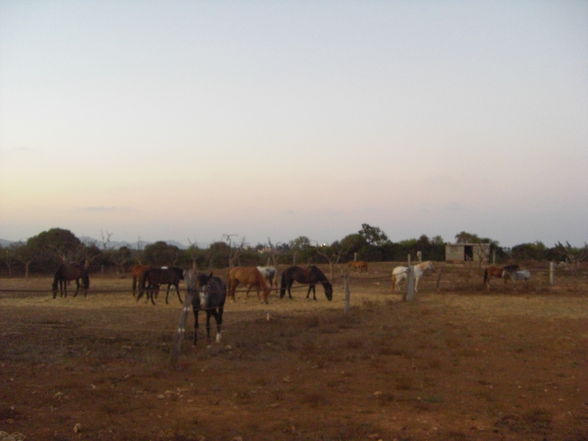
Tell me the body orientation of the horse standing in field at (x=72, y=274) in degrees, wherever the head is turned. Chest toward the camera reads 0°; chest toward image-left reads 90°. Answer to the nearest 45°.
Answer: approximately 90°

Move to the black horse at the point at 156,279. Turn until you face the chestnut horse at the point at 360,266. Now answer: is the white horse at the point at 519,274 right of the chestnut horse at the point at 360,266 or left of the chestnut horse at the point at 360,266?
right

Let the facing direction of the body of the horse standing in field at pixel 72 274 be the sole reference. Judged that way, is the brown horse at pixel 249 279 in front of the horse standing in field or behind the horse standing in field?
behind
